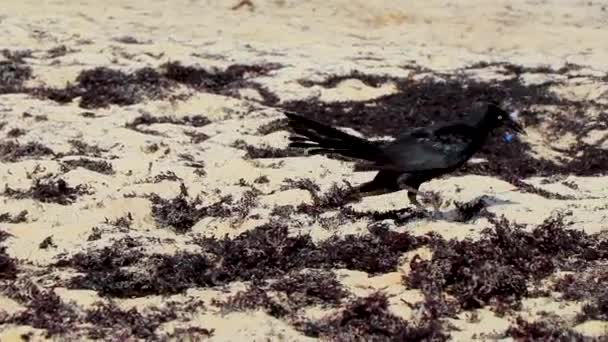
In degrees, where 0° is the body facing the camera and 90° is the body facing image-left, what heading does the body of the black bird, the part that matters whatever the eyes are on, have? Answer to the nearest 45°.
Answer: approximately 270°

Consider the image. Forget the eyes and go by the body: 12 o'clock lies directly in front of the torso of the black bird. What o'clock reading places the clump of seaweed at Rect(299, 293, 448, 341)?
The clump of seaweed is roughly at 3 o'clock from the black bird.

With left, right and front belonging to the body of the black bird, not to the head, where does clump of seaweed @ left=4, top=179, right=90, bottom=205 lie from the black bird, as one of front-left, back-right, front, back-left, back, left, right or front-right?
back

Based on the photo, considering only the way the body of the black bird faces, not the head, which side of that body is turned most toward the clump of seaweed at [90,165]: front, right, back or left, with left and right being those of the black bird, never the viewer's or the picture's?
back
